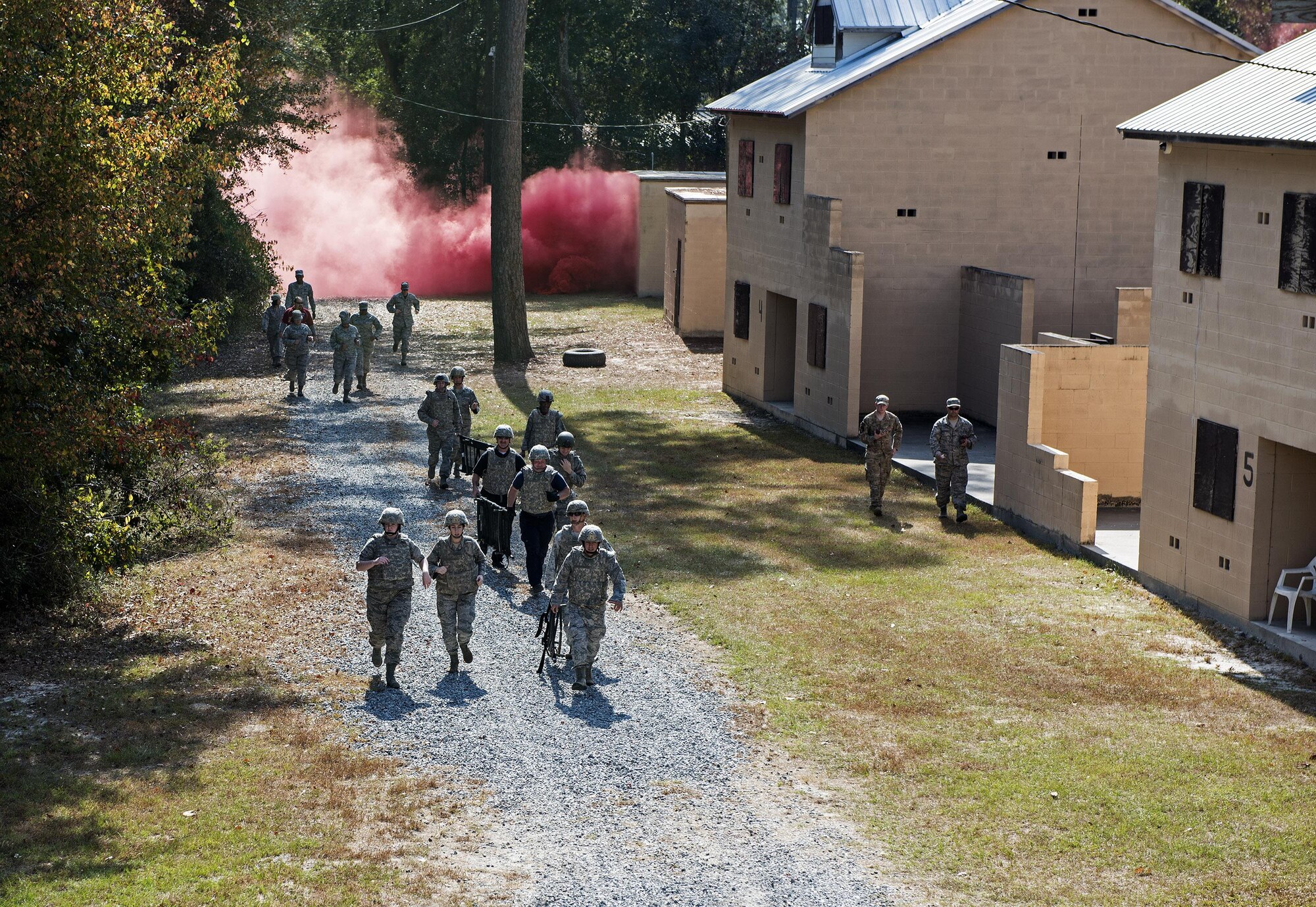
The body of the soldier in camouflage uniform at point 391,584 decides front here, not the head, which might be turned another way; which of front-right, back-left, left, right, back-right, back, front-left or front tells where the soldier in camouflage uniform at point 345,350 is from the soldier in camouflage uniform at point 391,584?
back

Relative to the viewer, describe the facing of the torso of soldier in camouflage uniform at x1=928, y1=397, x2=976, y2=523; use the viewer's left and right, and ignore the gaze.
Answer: facing the viewer

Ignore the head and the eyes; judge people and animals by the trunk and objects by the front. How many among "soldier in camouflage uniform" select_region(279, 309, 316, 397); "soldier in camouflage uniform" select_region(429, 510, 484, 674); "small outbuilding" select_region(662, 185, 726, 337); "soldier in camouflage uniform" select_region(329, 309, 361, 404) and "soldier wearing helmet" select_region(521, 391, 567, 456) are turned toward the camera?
4

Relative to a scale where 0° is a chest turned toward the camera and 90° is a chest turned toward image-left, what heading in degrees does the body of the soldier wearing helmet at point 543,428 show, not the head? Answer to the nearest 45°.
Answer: approximately 0°

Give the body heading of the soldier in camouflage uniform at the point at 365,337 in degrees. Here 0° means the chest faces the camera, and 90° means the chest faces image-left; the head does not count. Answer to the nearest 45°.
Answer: approximately 0°

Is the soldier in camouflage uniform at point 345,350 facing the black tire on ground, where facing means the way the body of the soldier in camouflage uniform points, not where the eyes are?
no

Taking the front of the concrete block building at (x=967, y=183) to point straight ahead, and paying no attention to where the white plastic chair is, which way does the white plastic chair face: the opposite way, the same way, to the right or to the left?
the same way

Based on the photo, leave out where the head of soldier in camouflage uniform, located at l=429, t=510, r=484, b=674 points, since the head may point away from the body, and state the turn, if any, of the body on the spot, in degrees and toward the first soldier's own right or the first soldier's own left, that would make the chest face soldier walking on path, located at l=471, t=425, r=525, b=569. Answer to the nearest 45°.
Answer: approximately 180°

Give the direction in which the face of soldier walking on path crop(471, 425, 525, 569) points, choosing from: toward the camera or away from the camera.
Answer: toward the camera

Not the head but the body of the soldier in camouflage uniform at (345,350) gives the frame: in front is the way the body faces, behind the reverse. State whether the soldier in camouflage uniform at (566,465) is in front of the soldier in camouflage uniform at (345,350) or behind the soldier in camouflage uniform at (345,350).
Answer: in front

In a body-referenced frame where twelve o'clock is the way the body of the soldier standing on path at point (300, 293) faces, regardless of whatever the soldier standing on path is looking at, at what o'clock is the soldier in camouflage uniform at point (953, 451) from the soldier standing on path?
The soldier in camouflage uniform is roughly at 11 o'clock from the soldier standing on path.

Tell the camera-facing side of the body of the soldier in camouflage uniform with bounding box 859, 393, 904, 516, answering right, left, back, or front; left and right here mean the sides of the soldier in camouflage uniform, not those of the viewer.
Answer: front

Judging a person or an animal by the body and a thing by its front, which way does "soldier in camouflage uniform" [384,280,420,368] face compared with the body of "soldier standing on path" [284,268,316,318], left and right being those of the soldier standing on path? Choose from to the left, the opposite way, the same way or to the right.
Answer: the same way

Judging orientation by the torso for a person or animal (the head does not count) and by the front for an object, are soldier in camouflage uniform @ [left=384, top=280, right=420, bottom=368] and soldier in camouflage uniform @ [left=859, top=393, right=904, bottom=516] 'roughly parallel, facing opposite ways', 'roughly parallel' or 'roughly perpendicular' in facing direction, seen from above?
roughly parallel

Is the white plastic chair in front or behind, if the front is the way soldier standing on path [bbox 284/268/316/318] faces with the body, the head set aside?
in front

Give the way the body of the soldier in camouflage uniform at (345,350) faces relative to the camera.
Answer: toward the camera

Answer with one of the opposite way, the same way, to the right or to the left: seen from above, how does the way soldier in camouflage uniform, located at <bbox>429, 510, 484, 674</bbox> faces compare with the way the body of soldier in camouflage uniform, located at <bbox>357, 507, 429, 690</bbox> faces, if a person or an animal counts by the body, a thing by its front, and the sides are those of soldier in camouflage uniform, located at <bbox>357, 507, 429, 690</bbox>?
the same way

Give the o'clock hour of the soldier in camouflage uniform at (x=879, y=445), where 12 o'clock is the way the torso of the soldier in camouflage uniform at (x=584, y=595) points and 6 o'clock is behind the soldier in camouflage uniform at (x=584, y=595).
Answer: the soldier in camouflage uniform at (x=879, y=445) is roughly at 7 o'clock from the soldier in camouflage uniform at (x=584, y=595).
